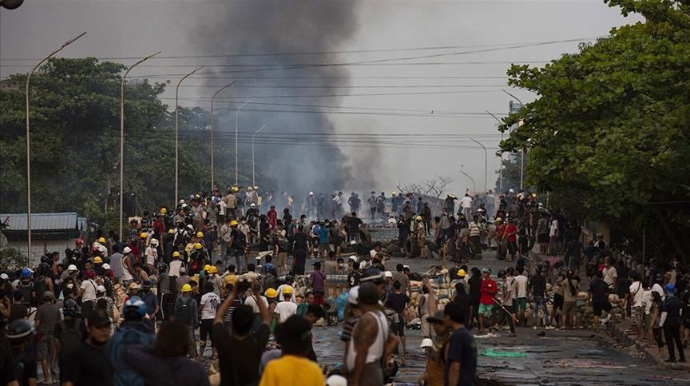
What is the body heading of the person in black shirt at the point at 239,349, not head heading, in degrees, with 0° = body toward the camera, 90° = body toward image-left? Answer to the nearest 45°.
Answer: approximately 180°

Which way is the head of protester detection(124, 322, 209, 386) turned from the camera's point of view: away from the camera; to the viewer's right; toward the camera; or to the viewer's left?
away from the camera

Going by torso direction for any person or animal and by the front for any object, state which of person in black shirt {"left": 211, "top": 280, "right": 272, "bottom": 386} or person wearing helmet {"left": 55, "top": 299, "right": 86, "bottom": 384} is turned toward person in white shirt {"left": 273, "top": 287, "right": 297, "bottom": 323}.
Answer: the person in black shirt

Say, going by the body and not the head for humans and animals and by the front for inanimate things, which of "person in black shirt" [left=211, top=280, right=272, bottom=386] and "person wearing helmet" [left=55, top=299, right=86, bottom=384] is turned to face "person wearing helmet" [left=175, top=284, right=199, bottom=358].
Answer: the person in black shirt
